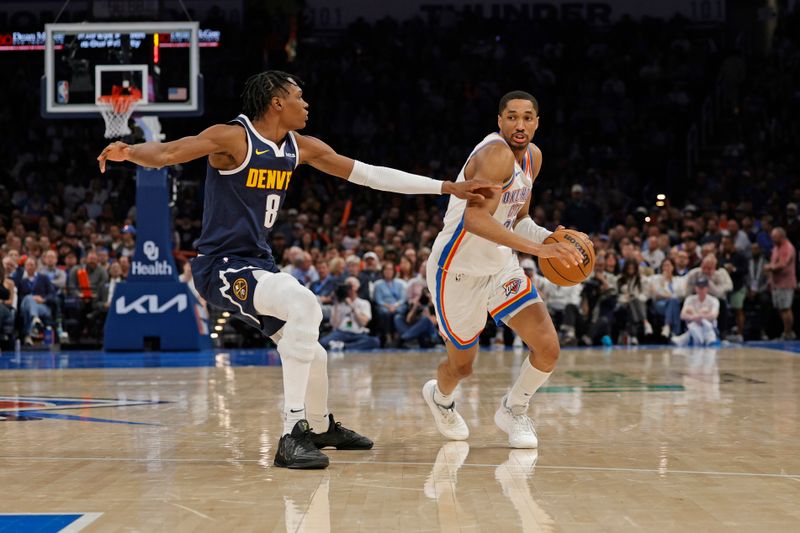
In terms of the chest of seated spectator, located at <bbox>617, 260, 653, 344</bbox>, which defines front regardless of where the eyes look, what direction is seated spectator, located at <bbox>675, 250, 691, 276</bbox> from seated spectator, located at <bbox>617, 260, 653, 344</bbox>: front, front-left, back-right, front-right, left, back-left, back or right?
back-left

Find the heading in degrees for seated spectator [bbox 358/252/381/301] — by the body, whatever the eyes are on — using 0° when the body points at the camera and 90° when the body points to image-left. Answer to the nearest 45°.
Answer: approximately 0°

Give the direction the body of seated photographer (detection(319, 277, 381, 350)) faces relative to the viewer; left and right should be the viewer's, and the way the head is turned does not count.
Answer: facing the viewer

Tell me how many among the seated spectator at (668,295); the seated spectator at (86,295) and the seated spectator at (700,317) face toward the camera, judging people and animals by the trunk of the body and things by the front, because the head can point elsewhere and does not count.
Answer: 3

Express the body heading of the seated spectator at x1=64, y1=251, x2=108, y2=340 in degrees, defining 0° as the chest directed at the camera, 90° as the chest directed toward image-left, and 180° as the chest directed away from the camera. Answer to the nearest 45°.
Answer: approximately 0°

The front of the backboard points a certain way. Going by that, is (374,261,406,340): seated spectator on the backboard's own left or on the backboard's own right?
on the backboard's own left

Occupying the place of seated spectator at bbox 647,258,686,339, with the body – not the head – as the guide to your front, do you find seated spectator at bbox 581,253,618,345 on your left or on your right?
on your right

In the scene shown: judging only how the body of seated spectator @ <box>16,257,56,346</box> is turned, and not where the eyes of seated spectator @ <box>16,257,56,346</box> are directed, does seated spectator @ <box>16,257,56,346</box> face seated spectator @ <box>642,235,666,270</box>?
no

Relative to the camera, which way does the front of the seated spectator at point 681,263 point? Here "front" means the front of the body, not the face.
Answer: toward the camera

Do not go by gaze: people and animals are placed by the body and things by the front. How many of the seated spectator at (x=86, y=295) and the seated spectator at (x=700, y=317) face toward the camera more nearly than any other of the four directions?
2

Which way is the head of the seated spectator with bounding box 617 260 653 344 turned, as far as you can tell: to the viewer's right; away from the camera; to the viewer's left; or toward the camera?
toward the camera

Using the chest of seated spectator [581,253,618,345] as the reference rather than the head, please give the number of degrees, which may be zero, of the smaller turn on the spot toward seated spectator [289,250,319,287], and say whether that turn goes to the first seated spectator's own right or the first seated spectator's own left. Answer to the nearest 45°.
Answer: approximately 90° to the first seated spectator's own right
